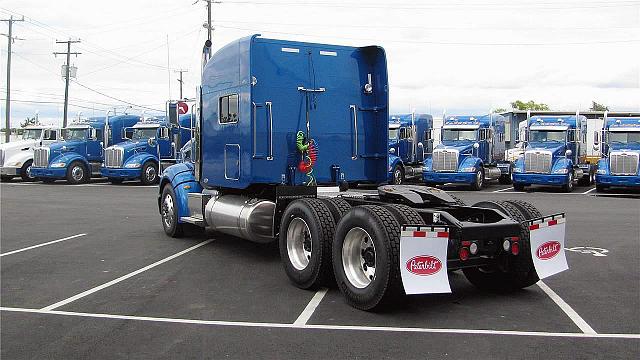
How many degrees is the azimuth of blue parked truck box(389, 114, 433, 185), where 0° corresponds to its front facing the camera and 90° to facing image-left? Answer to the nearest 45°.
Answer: approximately 45°

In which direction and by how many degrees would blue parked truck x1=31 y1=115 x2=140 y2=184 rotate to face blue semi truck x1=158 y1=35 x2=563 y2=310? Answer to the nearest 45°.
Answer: approximately 45° to its left

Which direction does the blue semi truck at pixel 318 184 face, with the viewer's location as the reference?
facing away from the viewer and to the left of the viewer

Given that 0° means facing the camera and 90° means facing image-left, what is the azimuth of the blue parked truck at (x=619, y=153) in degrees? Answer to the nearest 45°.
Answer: approximately 0°

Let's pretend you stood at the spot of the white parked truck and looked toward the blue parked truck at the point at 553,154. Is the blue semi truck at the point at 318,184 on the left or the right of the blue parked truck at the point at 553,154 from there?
right

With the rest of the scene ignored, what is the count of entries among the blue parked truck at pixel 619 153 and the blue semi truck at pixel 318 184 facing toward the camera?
1

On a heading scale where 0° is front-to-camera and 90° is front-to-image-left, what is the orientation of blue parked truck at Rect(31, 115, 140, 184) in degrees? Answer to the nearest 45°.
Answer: approximately 45°

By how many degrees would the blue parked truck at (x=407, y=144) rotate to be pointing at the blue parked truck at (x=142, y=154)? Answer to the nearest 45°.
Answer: approximately 45° to its right

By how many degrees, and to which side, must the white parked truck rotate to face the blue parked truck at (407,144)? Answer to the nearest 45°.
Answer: approximately 90° to its left

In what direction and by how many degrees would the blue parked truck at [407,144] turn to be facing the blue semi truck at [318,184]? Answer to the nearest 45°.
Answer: approximately 45° to its left

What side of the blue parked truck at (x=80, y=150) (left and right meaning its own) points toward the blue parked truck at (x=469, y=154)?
left

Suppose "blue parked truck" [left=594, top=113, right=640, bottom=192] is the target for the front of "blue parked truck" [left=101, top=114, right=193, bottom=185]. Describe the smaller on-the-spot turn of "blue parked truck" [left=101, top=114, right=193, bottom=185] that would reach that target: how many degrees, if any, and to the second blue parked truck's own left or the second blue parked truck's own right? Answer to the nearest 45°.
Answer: approximately 90° to the second blue parked truck's own left

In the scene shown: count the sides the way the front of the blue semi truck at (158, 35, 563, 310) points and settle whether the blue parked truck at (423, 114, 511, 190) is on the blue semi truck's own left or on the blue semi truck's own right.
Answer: on the blue semi truck's own right
